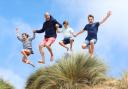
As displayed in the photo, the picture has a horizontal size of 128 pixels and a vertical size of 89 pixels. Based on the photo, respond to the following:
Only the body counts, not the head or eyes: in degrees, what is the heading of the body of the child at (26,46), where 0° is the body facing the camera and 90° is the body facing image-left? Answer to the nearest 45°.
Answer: approximately 45°

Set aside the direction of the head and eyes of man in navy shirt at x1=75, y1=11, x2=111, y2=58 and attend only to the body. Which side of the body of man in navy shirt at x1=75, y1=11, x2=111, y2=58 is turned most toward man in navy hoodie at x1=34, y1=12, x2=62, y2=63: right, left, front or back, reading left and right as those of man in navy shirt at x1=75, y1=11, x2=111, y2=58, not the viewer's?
right

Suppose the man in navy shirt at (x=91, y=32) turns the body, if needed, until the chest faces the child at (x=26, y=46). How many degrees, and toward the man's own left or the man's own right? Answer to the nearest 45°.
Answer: approximately 90° to the man's own right

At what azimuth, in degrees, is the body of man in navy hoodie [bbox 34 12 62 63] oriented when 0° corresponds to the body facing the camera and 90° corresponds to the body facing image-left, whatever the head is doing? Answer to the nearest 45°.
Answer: approximately 45°

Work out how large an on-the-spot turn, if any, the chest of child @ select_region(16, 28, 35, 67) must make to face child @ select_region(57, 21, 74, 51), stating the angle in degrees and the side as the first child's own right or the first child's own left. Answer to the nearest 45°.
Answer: approximately 135° to the first child's own left
